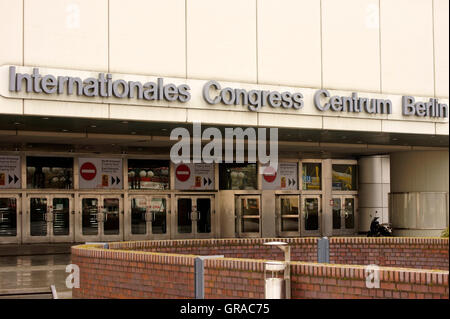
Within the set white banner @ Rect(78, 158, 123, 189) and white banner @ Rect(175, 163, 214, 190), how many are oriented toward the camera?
2

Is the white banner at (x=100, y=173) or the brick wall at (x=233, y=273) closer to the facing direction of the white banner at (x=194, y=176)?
the brick wall

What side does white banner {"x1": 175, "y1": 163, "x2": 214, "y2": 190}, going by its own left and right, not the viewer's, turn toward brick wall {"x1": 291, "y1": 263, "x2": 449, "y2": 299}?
front

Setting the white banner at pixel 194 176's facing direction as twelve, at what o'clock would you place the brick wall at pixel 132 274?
The brick wall is roughly at 12 o'clock from the white banner.

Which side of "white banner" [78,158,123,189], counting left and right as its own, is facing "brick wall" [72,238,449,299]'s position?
front

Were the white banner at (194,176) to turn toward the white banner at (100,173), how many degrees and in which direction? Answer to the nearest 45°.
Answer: approximately 45° to its right

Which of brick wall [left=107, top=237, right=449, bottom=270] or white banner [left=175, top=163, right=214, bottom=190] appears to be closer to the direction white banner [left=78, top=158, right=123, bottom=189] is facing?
the brick wall

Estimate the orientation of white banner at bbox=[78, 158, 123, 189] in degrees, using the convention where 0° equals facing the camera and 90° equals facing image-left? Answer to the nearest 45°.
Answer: approximately 0°
